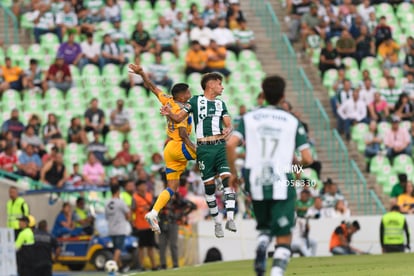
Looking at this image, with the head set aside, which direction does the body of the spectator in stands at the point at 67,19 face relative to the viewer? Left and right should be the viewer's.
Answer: facing the viewer

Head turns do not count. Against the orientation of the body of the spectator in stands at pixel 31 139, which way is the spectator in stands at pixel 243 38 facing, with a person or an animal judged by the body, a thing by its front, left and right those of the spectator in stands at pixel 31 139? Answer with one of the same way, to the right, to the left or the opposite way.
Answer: the same way

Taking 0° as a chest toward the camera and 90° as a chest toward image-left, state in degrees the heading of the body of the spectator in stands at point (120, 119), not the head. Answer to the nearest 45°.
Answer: approximately 0°

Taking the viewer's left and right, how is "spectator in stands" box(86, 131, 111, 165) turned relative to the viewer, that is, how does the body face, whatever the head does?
facing the viewer and to the right of the viewer

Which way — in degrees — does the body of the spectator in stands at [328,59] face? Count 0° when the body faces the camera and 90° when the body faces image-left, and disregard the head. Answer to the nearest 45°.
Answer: approximately 0°

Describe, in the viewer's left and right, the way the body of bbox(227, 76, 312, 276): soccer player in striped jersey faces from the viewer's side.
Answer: facing away from the viewer

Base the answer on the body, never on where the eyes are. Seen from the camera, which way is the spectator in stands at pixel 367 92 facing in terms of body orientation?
toward the camera

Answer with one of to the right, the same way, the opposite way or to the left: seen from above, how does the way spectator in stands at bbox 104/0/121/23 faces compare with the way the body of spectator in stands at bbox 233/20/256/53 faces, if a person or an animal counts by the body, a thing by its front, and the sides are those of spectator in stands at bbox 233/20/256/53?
the same way

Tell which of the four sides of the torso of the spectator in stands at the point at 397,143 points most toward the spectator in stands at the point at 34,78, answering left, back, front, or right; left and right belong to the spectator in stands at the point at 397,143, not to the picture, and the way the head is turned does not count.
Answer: right

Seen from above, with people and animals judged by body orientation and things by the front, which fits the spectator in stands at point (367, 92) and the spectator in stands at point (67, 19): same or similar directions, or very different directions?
same or similar directions

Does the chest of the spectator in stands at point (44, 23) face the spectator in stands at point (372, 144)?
no

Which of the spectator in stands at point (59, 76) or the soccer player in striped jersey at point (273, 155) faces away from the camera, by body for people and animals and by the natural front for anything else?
the soccer player in striped jersey

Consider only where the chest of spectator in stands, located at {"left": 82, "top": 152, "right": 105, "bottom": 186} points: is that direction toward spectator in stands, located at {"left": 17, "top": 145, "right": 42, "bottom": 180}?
no

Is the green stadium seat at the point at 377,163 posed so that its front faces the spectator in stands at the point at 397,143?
no

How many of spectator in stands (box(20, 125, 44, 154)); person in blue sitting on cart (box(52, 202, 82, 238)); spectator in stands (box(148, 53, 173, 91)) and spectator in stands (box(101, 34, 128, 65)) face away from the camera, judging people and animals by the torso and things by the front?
0

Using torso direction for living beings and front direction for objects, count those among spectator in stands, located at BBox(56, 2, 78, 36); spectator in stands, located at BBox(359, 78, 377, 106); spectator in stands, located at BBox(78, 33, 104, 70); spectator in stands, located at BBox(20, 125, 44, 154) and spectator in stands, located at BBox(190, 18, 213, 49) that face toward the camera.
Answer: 5

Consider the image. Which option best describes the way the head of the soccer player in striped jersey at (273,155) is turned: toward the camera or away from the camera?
away from the camera

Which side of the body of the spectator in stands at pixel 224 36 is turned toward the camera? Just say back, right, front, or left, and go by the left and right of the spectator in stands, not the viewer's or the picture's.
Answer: front

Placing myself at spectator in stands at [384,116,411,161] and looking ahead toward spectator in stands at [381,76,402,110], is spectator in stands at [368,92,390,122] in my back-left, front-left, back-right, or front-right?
front-left

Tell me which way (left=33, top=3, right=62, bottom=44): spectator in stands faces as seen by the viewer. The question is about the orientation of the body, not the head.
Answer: toward the camera

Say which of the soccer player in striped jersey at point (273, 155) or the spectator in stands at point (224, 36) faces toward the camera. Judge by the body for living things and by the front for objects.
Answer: the spectator in stands

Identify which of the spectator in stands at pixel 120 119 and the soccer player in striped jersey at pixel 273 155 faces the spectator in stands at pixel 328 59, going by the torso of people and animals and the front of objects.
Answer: the soccer player in striped jersey
